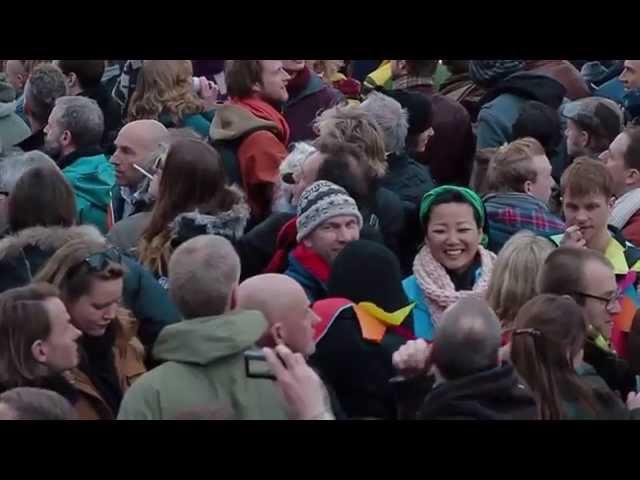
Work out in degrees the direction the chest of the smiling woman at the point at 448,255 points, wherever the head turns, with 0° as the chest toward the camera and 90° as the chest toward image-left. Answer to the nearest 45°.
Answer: approximately 0°
